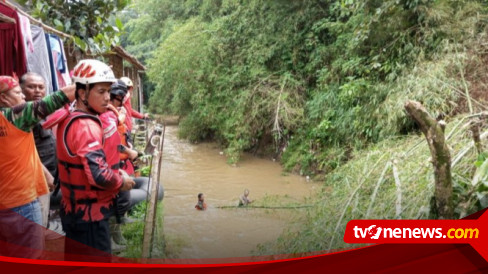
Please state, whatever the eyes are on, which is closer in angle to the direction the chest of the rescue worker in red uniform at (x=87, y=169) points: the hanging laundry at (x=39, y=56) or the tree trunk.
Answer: the tree trunk

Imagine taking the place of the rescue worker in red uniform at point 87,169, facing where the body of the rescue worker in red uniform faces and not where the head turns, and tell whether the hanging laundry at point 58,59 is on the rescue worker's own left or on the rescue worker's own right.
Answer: on the rescue worker's own left

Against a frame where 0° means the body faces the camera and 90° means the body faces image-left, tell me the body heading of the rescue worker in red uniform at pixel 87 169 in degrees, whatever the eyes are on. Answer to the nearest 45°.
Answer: approximately 270°
